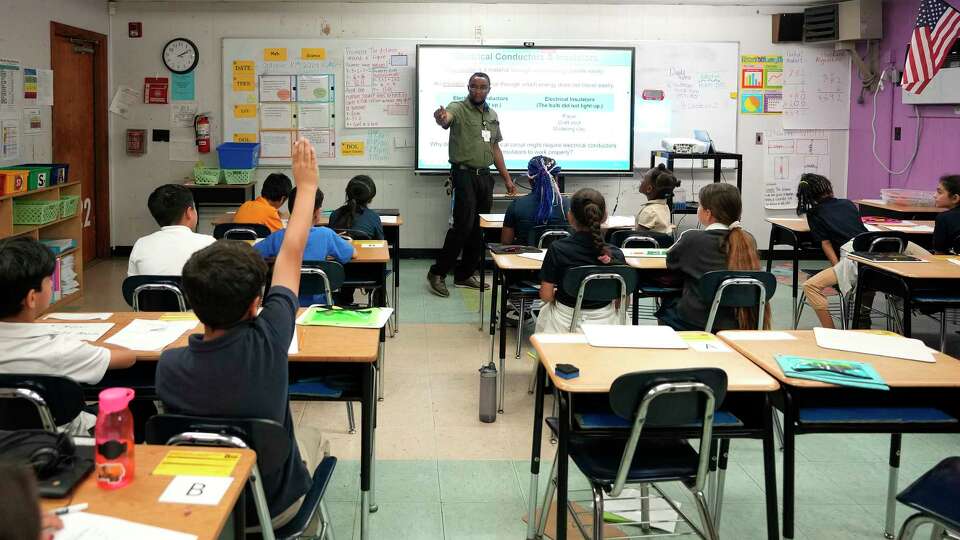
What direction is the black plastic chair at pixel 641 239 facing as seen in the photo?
away from the camera

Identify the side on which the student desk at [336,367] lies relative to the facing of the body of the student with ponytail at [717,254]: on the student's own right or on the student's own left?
on the student's own left

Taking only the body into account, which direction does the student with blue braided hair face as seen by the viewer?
away from the camera

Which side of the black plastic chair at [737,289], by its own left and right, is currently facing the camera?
back

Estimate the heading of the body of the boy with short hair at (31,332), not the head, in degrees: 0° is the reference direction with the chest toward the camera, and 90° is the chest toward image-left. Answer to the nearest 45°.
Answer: approximately 225°

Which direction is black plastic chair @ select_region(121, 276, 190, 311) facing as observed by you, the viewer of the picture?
facing away from the viewer

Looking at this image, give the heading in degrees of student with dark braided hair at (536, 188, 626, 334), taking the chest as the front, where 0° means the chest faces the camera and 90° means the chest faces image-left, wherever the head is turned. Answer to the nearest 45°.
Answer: approximately 180°

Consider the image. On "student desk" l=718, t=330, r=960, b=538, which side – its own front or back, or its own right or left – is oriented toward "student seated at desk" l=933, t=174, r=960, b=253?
back

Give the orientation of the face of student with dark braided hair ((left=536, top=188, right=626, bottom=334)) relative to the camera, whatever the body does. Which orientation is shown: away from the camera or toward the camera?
away from the camera
